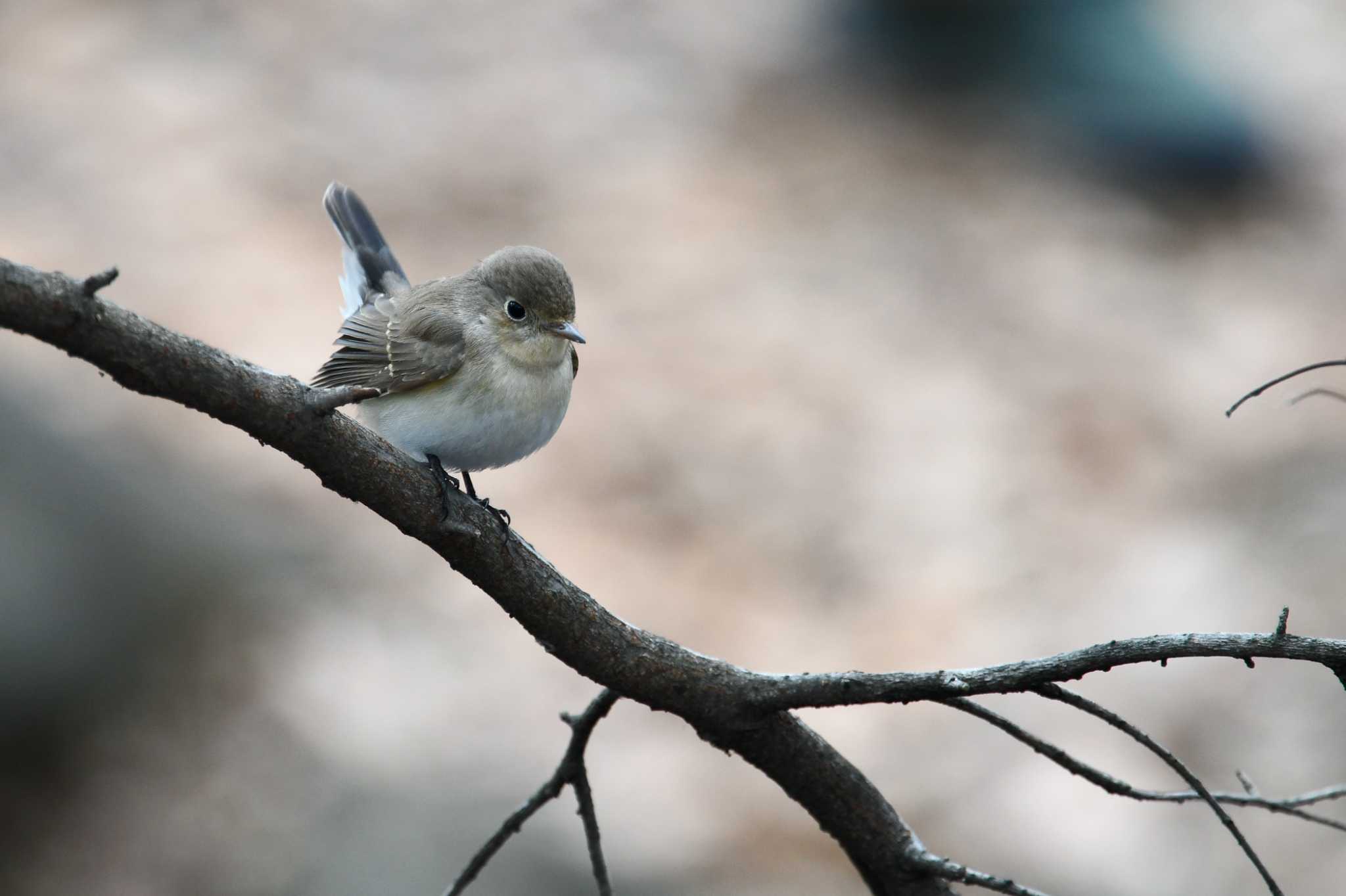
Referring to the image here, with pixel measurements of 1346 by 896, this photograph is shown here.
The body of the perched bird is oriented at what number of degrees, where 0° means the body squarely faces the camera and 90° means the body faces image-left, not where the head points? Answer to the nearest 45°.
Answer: approximately 315°

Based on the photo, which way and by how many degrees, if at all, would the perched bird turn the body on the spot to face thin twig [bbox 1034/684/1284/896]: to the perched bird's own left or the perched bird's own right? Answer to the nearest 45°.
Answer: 0° — it already faces it
